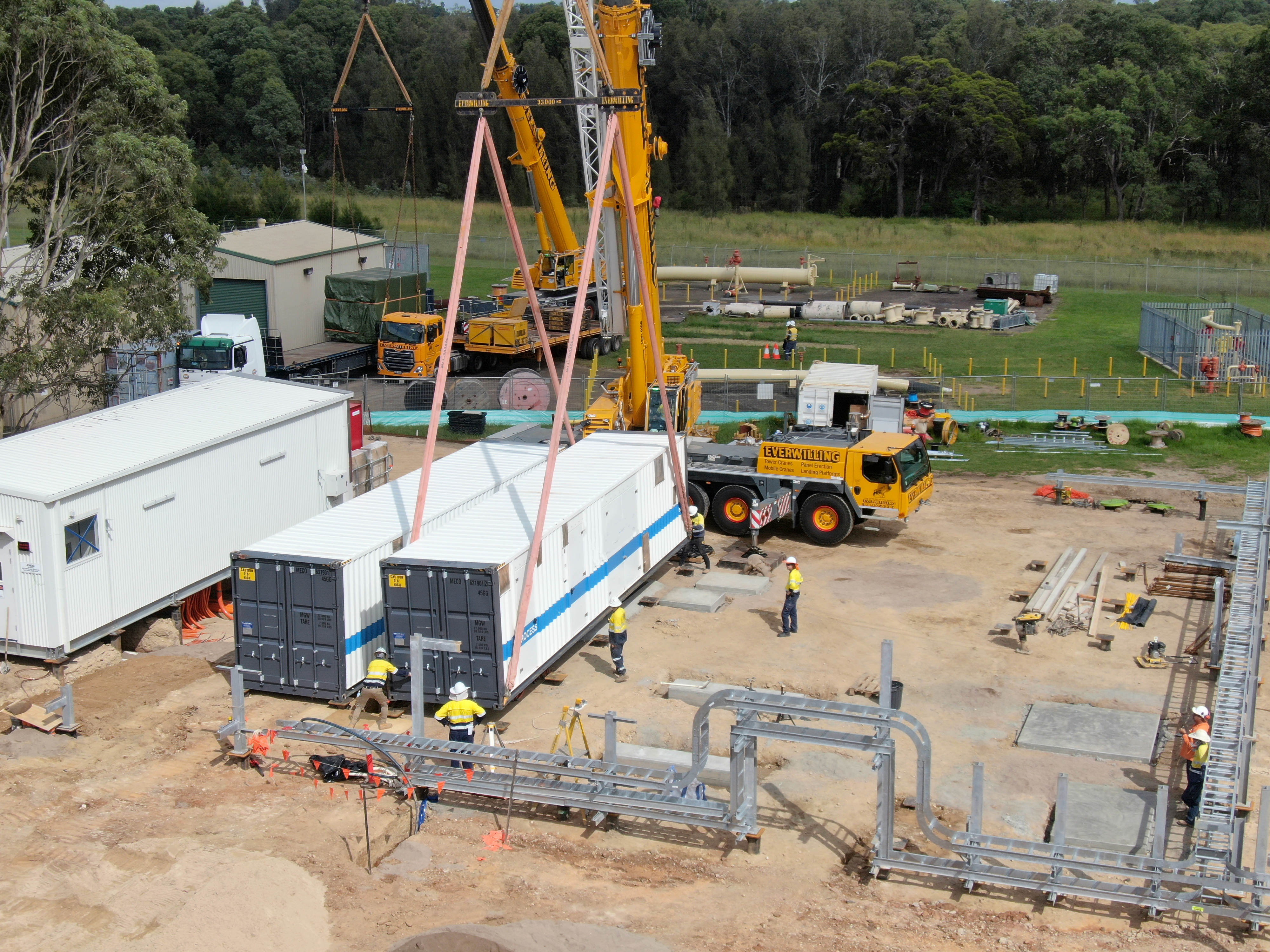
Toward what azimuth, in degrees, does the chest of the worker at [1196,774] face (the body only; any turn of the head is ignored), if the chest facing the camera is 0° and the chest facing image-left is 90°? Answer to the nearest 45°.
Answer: approximately 90°

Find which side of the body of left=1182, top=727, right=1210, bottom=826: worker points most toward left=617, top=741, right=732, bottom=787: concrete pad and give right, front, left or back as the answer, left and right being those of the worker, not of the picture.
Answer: front

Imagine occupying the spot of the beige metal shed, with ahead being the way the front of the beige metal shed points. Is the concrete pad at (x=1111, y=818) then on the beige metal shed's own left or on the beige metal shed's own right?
on the beige metal shed's own left

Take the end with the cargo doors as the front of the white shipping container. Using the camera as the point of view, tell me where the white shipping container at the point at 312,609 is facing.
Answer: facing the viewer and to the left of the viewer

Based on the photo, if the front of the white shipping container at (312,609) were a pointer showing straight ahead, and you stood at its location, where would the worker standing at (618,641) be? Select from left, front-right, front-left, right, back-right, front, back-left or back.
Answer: back-left

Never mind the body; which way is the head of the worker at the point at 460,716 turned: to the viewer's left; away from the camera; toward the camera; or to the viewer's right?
away from the camera

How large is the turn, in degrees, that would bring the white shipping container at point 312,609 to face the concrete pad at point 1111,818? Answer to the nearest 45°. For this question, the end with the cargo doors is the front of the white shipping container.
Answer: approximately 90° to its left

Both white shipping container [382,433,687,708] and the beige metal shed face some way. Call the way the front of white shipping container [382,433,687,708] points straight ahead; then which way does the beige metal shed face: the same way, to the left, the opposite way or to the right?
the same way

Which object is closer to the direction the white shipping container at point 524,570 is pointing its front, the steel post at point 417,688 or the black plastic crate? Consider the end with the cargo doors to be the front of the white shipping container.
the steel post

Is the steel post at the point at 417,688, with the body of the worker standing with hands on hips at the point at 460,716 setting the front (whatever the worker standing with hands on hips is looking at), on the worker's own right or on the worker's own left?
on the worker's own left

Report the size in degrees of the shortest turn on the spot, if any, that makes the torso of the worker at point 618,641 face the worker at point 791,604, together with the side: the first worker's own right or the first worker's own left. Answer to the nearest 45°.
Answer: approximately 135° to the first worker's own right

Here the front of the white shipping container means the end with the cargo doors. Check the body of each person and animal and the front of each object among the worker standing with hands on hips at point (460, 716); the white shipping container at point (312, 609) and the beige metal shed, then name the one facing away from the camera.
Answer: the worker standing with hands on hips

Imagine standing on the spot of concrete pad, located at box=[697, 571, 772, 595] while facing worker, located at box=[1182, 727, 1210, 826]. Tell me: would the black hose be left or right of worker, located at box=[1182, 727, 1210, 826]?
right

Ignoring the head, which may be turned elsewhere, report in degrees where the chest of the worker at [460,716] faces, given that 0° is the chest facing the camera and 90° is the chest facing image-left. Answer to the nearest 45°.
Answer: approximately 180°

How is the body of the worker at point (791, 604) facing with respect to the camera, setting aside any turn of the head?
to the viewer's left
